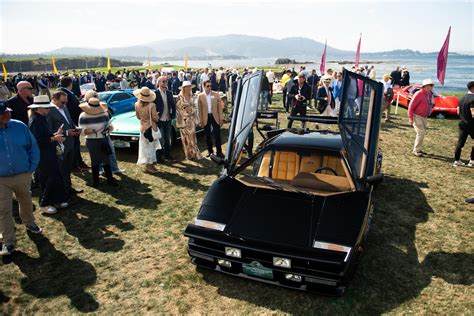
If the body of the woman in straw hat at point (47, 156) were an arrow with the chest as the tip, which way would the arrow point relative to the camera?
to the viewer's right

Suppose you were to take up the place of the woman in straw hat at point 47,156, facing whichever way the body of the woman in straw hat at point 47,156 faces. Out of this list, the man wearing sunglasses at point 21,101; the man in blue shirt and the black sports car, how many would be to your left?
1

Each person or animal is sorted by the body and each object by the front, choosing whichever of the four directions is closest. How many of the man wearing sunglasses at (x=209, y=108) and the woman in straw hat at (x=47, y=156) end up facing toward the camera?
1

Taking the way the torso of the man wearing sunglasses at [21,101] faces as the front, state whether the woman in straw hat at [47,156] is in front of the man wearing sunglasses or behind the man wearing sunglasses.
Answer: in front

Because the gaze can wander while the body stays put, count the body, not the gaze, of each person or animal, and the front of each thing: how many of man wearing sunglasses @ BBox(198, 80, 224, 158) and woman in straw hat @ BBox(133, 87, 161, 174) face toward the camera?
1

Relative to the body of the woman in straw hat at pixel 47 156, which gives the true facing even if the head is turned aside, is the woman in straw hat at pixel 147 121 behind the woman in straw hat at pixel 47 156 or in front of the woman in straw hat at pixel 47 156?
in front

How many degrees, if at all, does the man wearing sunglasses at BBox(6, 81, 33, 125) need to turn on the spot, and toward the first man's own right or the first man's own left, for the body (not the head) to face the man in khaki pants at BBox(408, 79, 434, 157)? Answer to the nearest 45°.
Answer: approximately 45° to the first man's own left

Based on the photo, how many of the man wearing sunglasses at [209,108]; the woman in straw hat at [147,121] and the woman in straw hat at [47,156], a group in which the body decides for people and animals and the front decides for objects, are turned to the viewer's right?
1

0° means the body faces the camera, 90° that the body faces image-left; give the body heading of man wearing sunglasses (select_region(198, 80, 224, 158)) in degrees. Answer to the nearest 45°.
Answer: approximately 0°
